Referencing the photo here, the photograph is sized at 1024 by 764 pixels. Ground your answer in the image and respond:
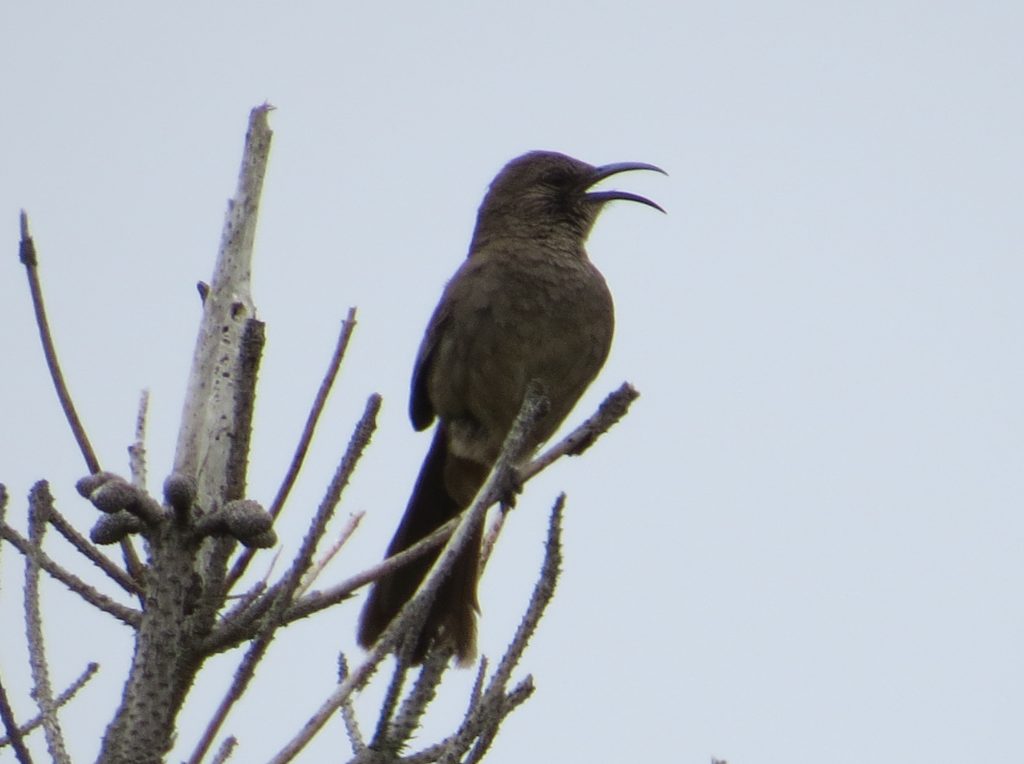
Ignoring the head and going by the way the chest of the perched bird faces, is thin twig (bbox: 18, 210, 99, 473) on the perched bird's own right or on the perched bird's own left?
on the perched bird's own right

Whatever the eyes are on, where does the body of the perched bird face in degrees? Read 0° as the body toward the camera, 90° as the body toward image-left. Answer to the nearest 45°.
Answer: approximately 315°

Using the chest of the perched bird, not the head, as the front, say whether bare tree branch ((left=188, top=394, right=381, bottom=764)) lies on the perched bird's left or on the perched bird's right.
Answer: on the perched bird's right
